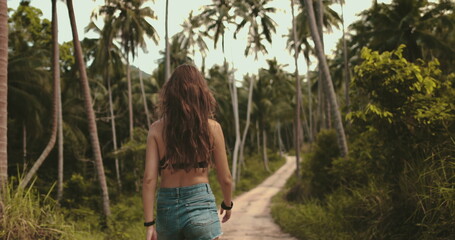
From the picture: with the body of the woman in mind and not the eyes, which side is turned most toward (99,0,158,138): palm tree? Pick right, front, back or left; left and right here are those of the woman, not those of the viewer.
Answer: front

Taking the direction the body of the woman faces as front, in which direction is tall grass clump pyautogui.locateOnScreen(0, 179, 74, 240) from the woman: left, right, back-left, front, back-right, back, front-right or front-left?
front-left

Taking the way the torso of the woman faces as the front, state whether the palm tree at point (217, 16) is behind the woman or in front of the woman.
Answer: in front

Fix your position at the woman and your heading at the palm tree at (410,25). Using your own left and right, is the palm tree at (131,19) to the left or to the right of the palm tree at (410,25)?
left

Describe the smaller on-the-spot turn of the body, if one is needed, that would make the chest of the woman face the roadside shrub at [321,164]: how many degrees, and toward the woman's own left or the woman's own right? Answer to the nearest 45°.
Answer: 0° — they already face it

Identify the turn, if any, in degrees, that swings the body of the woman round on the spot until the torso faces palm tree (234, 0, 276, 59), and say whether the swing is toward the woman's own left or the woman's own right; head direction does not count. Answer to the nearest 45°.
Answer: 0° — they already face it

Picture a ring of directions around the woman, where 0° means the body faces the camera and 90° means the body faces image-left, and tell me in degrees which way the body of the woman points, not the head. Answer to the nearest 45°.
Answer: approximately 180°

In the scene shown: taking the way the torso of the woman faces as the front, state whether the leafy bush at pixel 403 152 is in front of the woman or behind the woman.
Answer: in front

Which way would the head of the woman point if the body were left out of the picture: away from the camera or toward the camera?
away from the camera
